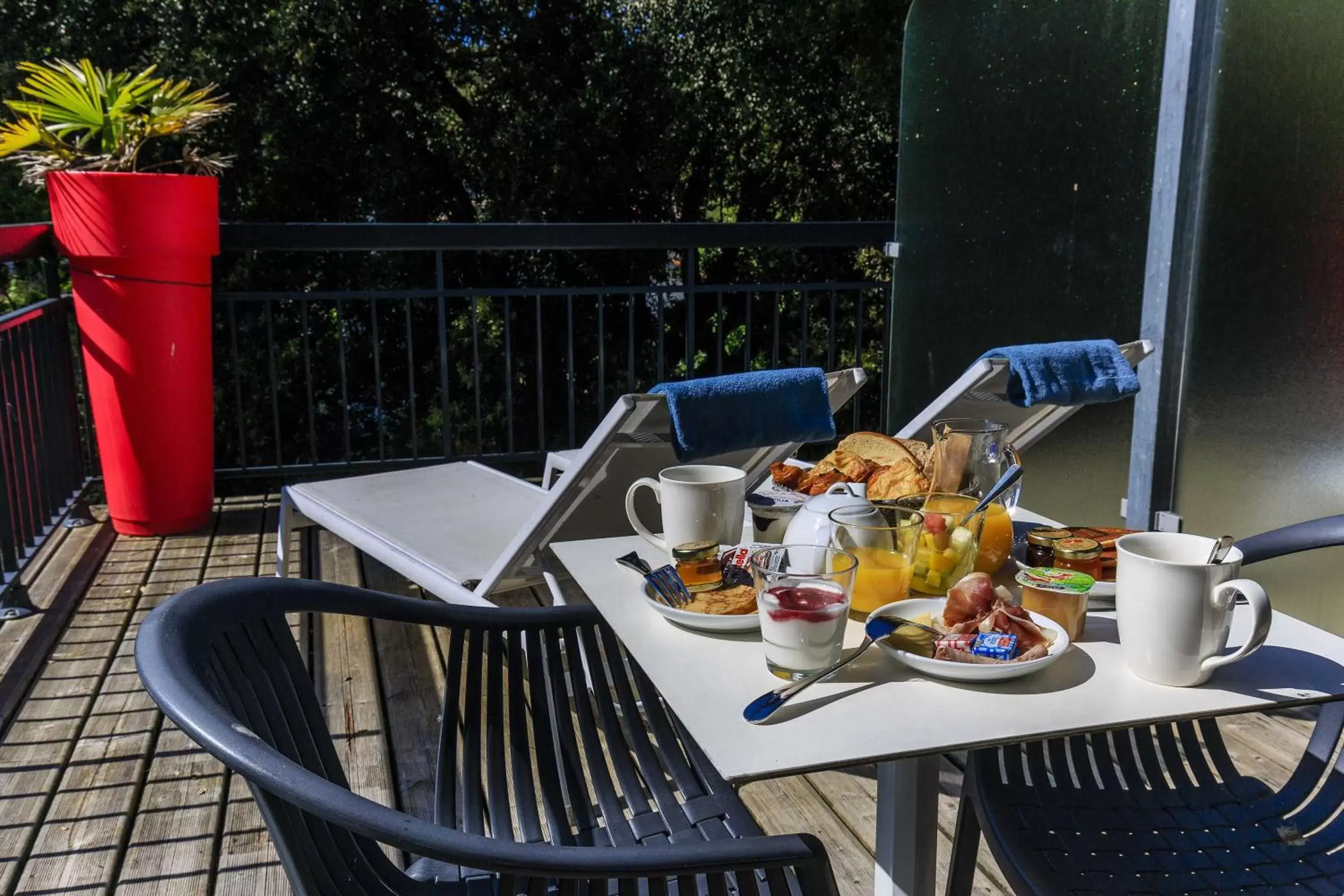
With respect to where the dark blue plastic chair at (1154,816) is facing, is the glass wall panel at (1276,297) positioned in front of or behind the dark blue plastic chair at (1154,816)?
behind

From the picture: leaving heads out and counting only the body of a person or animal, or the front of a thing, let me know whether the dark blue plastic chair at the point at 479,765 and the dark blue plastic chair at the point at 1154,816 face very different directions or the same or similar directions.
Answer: very different directions

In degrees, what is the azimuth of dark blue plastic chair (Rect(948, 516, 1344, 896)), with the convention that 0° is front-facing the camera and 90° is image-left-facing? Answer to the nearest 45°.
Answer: approximately 45°

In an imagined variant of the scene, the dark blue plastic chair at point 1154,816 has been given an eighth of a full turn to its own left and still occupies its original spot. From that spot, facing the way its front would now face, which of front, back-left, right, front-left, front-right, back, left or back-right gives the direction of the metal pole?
back
